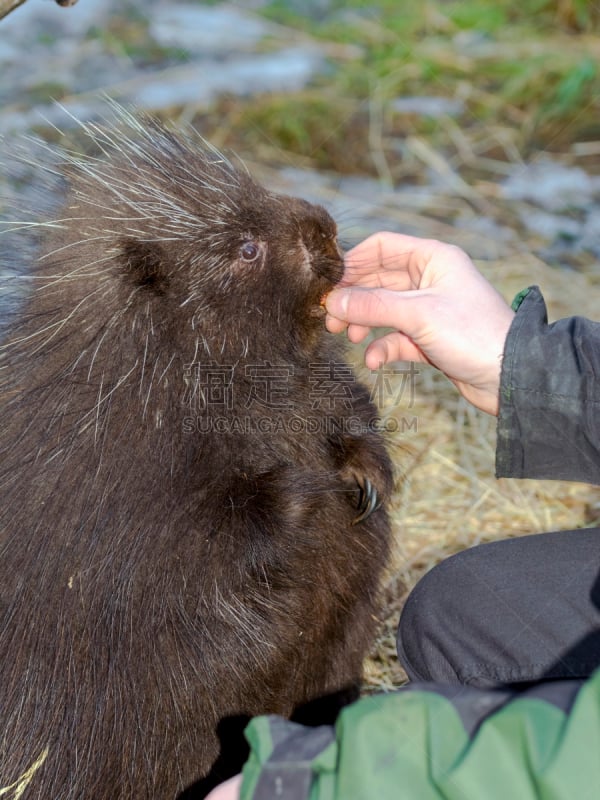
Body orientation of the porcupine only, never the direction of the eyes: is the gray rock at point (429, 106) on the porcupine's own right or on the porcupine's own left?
on the porcupine's own left

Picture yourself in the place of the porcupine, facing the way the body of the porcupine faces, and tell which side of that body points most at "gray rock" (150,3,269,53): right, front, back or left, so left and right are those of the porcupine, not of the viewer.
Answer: left

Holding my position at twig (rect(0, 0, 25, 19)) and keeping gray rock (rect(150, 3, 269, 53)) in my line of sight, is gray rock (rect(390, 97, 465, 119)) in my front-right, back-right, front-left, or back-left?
front-right

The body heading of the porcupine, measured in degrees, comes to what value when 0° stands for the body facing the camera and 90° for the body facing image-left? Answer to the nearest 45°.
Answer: approximately 270°

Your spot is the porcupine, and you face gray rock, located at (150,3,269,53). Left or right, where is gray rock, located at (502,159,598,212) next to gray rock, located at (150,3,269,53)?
right
